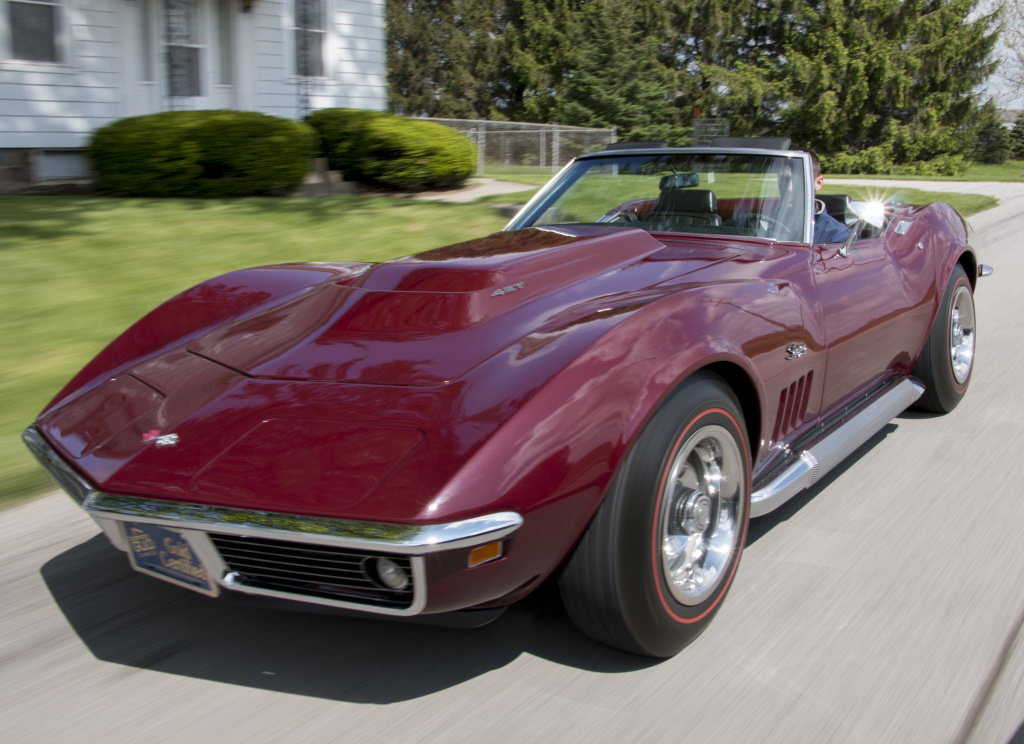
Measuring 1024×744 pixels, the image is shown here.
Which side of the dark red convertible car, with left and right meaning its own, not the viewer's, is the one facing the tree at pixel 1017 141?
back

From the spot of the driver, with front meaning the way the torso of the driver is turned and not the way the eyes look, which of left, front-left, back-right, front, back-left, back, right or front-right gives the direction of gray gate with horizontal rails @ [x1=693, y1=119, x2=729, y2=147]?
back-right

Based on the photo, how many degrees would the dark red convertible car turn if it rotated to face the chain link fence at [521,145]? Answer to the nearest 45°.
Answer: approximately 135° to its right

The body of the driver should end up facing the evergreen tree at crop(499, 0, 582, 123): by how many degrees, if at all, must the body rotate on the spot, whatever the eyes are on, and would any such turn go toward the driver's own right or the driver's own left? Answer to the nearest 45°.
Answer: approximately 135° to the driver's own right

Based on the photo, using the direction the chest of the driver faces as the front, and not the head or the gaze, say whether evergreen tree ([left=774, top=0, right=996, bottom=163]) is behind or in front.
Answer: behind

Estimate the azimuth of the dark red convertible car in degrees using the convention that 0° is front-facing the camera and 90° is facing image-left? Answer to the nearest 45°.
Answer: approximately 45°

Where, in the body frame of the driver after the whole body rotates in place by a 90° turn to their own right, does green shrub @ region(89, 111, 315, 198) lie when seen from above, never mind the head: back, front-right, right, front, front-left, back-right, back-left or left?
front

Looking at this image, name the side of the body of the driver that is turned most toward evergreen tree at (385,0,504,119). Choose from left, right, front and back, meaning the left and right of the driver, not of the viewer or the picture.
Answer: right

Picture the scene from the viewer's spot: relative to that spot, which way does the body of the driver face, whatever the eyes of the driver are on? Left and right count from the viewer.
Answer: facing the viewer and to the left of the viewer

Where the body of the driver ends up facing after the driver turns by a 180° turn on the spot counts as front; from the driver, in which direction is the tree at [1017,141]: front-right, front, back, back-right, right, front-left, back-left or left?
front-left

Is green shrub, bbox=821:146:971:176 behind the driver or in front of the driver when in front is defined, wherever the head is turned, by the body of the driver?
behind

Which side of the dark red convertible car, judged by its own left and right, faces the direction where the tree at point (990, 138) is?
back

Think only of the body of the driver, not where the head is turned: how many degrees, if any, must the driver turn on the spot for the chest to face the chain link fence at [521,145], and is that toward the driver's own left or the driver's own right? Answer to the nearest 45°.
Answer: approximately 135° to the driver's own right

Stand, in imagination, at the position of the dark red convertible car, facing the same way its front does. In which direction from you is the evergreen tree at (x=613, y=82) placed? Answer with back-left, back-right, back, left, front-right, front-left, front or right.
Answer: back-right

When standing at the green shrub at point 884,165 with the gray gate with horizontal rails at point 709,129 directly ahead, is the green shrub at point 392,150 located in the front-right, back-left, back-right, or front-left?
front-left

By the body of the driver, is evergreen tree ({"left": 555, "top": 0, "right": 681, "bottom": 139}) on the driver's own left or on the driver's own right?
on the driver's own right

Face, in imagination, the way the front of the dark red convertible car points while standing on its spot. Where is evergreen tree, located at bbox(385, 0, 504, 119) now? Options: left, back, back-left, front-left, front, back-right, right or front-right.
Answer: back-right

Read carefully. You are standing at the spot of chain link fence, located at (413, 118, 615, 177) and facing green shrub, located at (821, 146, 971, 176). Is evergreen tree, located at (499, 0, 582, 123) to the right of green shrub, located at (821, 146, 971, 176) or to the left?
left
